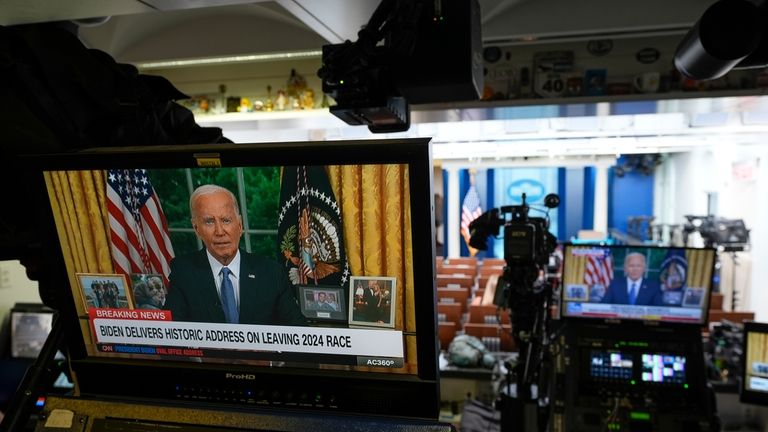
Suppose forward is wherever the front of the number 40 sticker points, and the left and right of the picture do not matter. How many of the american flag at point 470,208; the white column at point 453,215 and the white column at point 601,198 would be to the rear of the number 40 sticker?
3

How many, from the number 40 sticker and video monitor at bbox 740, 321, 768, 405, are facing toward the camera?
2

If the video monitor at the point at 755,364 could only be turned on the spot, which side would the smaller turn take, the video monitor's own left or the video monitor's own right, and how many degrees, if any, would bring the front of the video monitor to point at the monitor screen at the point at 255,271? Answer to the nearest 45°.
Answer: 0° — it already faces it

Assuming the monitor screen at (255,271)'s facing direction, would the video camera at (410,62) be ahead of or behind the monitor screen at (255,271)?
behind

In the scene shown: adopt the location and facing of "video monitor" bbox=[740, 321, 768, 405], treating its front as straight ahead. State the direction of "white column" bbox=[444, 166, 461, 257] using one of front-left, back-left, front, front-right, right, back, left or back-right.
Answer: back-right

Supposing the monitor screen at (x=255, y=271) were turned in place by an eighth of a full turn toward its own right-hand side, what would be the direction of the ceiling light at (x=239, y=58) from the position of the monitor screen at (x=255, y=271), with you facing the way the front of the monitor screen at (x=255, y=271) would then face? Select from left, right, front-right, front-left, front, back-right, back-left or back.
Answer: right

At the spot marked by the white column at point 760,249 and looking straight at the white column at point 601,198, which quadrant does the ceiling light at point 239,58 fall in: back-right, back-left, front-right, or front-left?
back-left

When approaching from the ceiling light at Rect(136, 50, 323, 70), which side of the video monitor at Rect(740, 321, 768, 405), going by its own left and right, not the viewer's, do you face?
right

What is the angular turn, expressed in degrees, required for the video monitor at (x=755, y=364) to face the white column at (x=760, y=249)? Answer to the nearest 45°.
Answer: approximately 180°

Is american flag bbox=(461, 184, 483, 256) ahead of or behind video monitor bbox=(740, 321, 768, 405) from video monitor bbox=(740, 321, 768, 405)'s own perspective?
behind

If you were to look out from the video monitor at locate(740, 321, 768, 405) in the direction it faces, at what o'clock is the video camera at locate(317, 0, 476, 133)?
The video camera is roughly at 1 o'clock from the video monitor.
